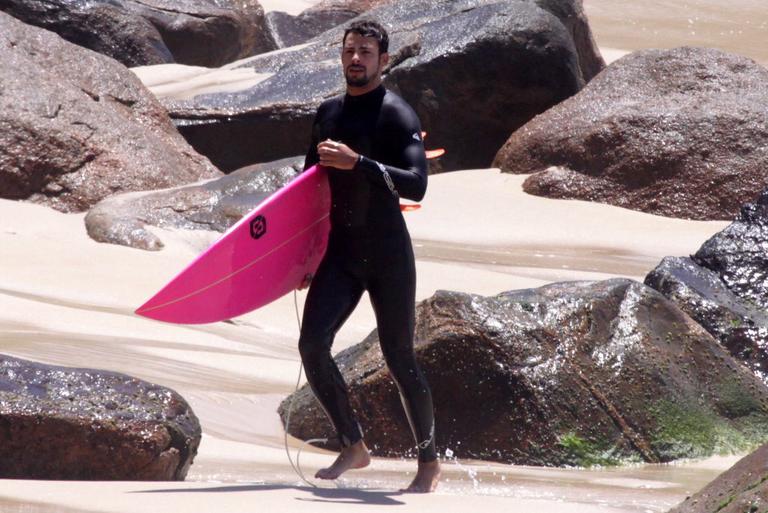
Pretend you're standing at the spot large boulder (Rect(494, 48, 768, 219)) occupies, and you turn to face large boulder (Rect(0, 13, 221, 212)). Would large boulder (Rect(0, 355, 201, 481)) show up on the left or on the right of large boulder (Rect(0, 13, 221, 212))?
left

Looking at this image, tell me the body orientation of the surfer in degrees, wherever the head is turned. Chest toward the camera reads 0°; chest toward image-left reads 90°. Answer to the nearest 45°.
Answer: approximately 45°

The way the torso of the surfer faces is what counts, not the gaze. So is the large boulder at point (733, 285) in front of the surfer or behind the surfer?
behind

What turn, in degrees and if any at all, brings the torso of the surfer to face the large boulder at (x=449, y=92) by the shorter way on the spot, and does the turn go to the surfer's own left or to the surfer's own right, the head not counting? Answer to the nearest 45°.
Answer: approximately 135° to the surfer's own right

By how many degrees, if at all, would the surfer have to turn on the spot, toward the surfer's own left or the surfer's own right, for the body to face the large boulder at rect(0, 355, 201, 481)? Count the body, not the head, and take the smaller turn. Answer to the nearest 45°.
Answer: approximately 45° to the surfer's own right

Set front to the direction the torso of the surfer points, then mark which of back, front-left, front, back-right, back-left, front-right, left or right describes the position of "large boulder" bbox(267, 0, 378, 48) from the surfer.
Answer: back-right
